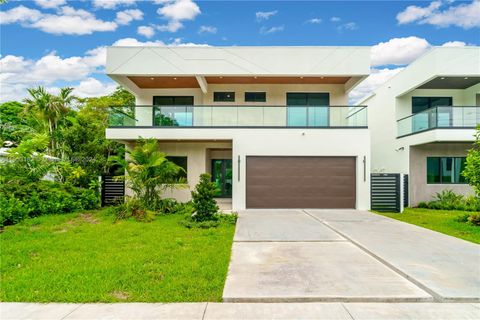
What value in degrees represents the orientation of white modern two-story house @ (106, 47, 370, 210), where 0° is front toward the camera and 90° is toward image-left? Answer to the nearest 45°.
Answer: approximately 0°

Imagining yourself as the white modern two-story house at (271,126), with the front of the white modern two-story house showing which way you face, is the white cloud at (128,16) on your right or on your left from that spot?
on your right

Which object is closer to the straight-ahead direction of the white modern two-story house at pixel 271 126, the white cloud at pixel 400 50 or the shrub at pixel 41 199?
the shrub

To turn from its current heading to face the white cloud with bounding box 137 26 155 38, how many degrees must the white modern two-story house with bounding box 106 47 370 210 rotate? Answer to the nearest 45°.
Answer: approximately 135° to its right

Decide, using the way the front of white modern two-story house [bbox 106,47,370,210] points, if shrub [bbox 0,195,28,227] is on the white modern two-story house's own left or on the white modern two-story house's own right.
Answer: on the white modern two-story house's own right

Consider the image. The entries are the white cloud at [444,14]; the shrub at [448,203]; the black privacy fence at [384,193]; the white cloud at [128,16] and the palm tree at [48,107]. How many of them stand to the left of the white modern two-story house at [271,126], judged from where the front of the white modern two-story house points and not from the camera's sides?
3

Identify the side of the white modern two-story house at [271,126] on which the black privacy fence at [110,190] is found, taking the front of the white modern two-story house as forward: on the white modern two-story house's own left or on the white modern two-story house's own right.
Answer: on the white modern two-story house's own right

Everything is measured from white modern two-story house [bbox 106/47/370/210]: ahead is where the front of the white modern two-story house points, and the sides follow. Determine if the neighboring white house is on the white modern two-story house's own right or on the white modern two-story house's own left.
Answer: on the white modern two-story house's own left
